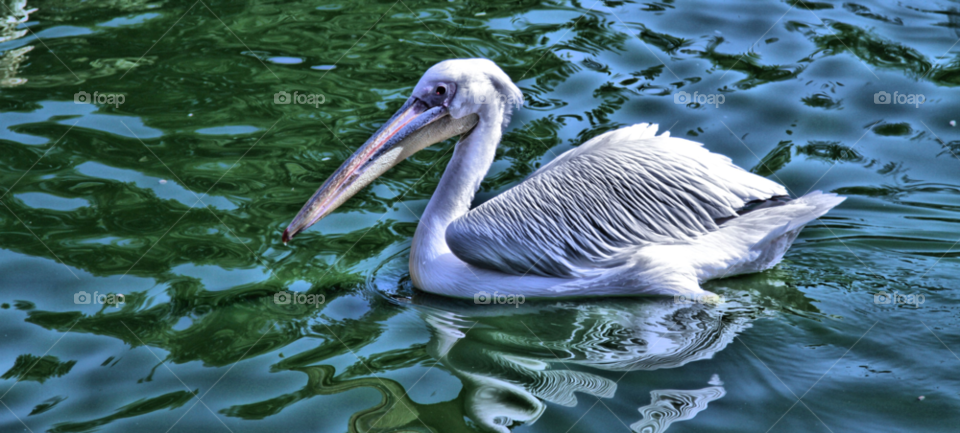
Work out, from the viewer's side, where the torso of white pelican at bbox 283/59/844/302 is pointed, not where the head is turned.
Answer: to the viewer's left
